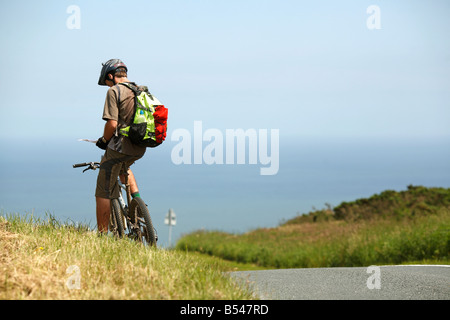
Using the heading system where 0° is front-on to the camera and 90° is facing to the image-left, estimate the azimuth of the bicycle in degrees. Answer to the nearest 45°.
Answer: approximately 135°

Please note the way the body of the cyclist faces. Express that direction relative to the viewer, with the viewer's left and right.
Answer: facing away from the viewer and to the left of the viewer
